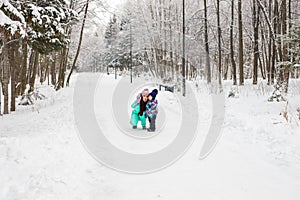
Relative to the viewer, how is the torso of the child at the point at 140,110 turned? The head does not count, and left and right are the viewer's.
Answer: facing the viewer and to the right of the viewer
